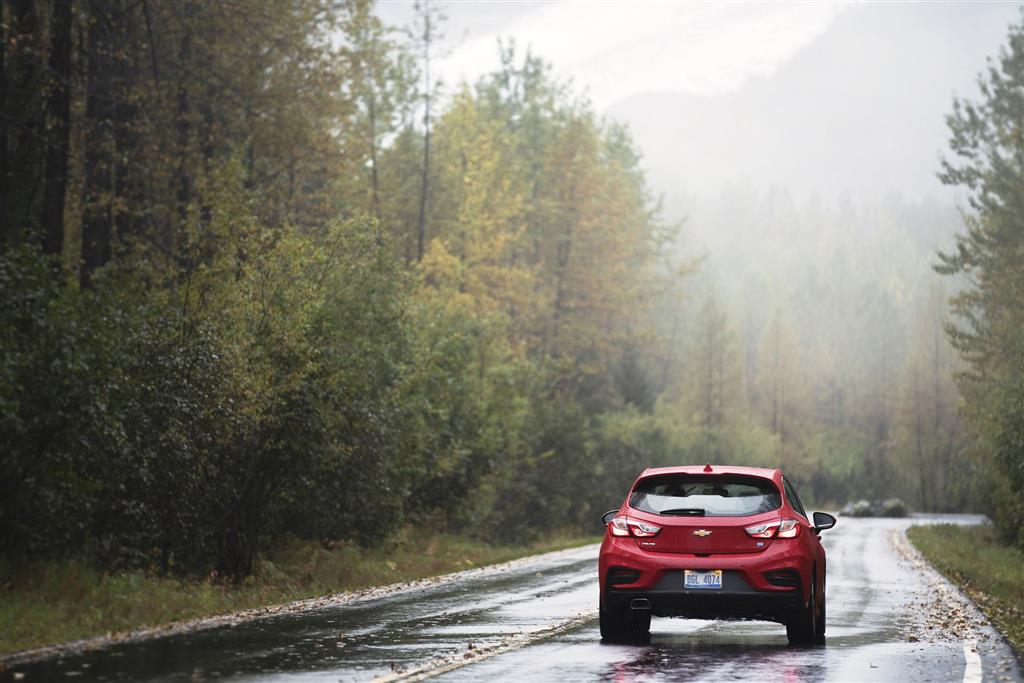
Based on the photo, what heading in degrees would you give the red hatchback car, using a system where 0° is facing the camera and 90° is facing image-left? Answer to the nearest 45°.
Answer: approximately 180°
